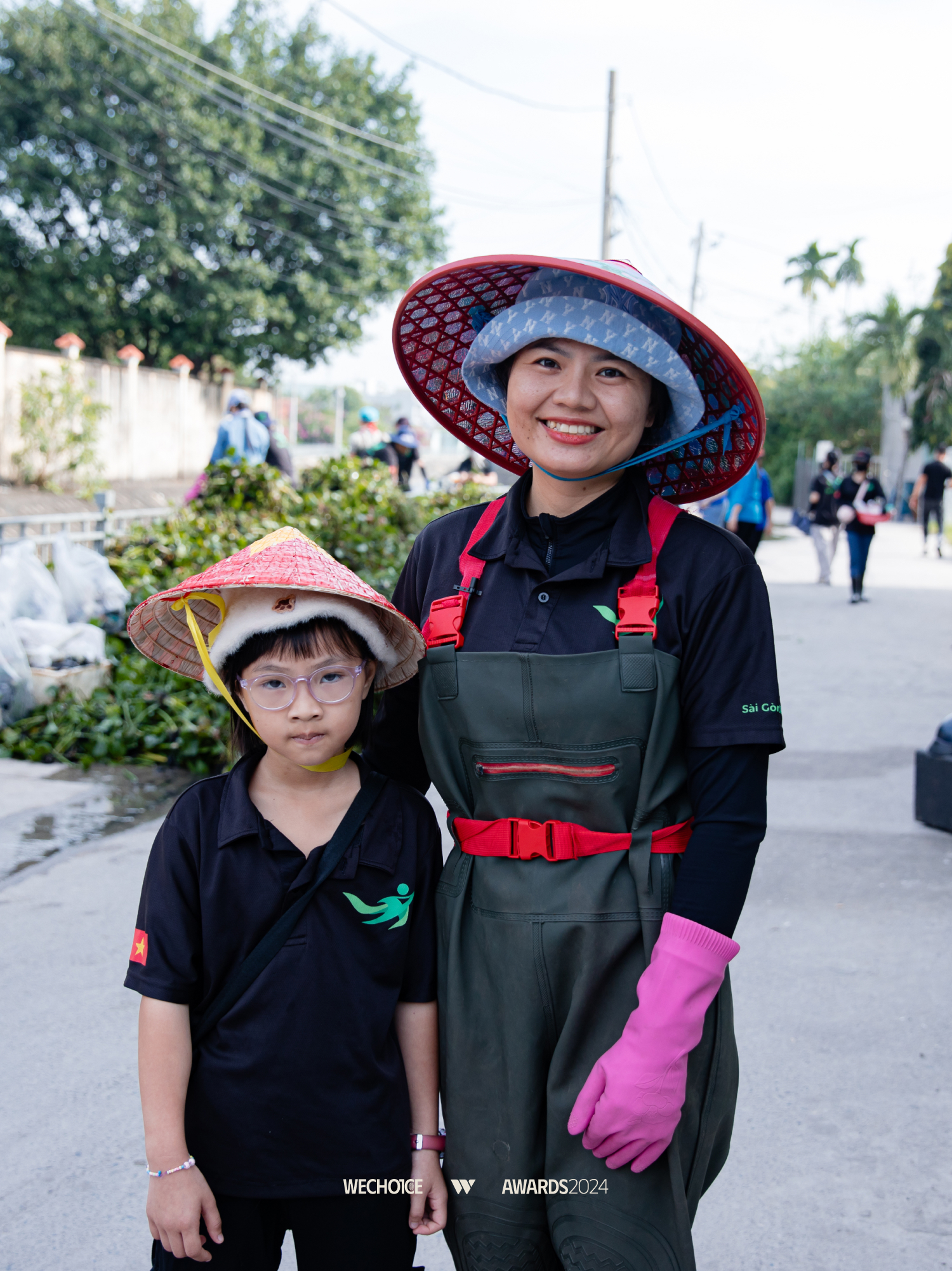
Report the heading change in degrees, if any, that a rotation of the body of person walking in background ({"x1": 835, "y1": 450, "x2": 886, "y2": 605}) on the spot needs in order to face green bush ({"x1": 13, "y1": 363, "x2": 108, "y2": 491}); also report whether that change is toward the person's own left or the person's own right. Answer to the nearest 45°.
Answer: approximately 90° to the person's own right

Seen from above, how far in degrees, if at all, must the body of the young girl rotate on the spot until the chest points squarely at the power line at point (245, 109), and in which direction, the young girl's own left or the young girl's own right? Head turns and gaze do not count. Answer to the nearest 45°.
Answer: approximately 180°

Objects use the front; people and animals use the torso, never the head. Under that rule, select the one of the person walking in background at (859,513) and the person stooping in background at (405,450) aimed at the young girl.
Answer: the person walking in background at (859,513)

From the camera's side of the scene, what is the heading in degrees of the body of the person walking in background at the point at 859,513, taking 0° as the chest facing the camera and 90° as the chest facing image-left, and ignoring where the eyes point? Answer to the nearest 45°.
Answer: approximately 0°

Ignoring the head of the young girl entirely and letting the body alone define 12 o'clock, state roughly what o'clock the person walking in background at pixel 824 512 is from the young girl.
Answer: The person walking in background is roughly at 7 o'clock from the young girl.

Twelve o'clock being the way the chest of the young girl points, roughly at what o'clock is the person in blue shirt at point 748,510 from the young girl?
The person in blue shirt is roughly at 7 o'clock from the young girl.
